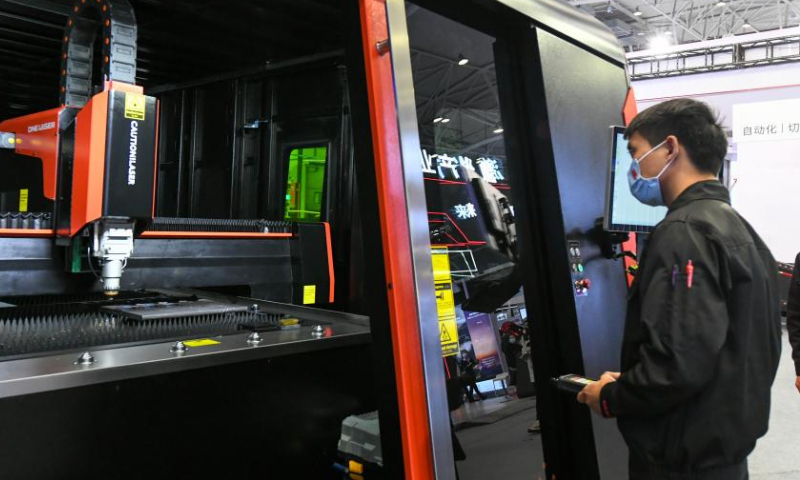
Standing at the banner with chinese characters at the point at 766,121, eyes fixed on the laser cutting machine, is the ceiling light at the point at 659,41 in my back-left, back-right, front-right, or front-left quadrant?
back-right

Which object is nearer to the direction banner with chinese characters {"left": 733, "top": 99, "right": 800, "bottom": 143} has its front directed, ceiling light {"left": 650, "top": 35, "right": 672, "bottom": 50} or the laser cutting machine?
the laser cutting machine

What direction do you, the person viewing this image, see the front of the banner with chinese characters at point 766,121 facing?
facing the viewer

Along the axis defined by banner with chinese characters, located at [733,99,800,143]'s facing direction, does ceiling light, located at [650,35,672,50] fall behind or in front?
behind

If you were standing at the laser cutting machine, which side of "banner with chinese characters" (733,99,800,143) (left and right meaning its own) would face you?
front

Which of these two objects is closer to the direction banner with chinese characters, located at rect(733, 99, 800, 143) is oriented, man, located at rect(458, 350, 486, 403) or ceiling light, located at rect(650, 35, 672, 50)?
the man

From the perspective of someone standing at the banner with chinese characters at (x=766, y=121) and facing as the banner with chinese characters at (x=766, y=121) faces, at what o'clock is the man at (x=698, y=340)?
The man is roughly at 12 o'clock from the banner with chinese characters.
